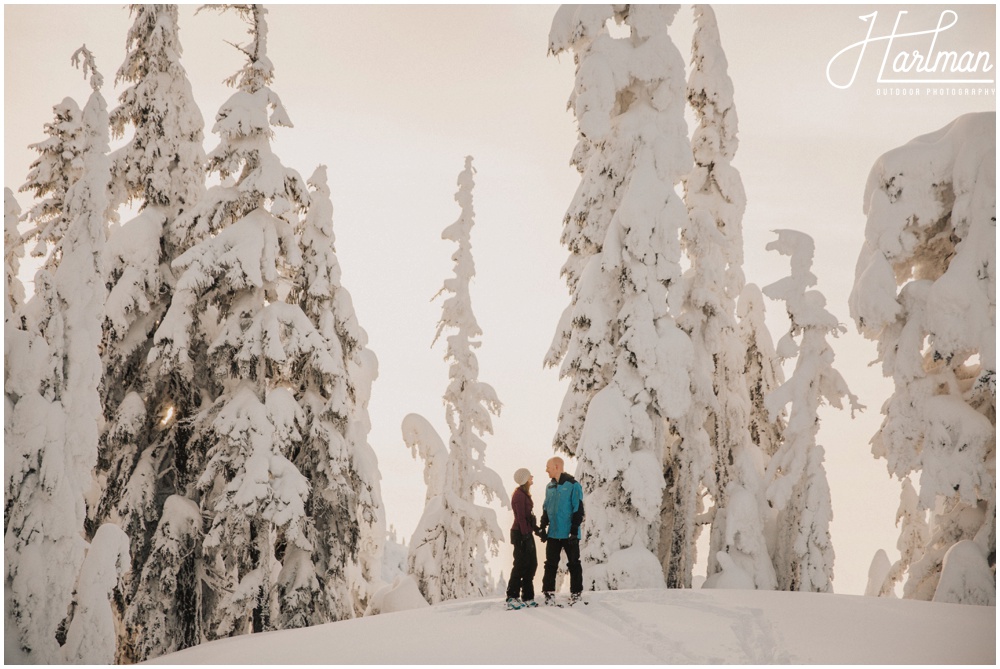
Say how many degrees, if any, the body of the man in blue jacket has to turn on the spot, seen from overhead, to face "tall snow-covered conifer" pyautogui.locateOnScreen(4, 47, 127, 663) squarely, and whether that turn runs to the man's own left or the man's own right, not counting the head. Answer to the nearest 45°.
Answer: approximately 45° to the man's own right

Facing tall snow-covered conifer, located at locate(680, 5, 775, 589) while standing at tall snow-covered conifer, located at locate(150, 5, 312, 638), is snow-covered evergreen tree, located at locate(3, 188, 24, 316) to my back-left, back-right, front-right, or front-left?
back-left

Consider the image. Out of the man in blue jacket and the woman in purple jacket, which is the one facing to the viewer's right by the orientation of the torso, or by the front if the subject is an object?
the woman in purple jacket

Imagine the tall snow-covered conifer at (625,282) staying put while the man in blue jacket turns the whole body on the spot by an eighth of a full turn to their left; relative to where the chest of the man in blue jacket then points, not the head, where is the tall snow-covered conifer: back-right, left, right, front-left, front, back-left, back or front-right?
back

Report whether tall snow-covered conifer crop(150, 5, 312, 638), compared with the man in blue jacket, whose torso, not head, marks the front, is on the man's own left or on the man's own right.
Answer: on the man's own right

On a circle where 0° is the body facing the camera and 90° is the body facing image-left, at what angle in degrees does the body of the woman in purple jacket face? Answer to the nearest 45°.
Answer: approximately 270°

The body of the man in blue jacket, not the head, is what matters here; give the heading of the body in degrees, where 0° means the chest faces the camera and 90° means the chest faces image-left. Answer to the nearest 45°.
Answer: approximately 45°

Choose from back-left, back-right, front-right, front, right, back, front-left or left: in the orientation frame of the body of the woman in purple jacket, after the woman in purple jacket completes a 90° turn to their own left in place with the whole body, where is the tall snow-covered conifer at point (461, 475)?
front

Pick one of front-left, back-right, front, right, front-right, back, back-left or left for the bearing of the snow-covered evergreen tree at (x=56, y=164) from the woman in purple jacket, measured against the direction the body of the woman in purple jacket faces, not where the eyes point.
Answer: back-left

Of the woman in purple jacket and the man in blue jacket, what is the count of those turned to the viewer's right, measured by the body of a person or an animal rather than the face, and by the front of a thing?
1

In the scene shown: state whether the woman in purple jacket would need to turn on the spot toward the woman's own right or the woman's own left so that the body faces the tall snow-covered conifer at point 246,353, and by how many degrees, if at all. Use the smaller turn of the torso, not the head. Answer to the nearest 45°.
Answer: approximately 135° to the woman's own left

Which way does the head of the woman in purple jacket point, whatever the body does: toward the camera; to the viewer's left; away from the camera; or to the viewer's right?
to the viewer's right
